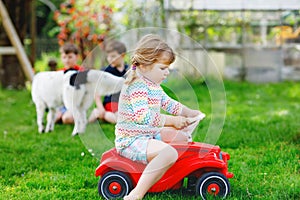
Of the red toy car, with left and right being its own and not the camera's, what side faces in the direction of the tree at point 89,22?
left

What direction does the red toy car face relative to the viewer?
to the viewer's right

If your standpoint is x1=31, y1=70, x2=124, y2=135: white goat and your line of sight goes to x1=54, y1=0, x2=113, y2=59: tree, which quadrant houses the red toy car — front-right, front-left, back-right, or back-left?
back-right

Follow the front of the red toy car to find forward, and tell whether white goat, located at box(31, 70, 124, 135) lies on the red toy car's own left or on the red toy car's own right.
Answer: on the red toy car's own left
